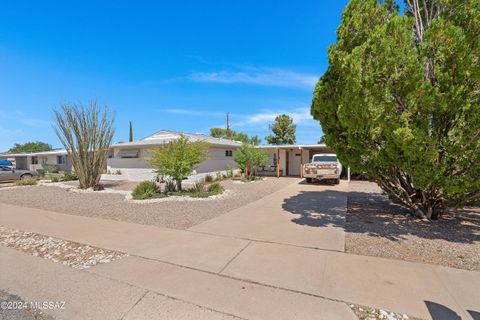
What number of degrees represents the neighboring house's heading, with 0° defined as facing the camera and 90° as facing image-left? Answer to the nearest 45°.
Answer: approximately 45°

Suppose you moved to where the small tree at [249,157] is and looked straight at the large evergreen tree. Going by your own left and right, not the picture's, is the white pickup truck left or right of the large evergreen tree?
left

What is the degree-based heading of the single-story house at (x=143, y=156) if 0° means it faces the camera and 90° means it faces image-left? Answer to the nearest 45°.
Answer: approximately 45°

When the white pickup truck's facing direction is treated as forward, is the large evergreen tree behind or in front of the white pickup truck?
in front
